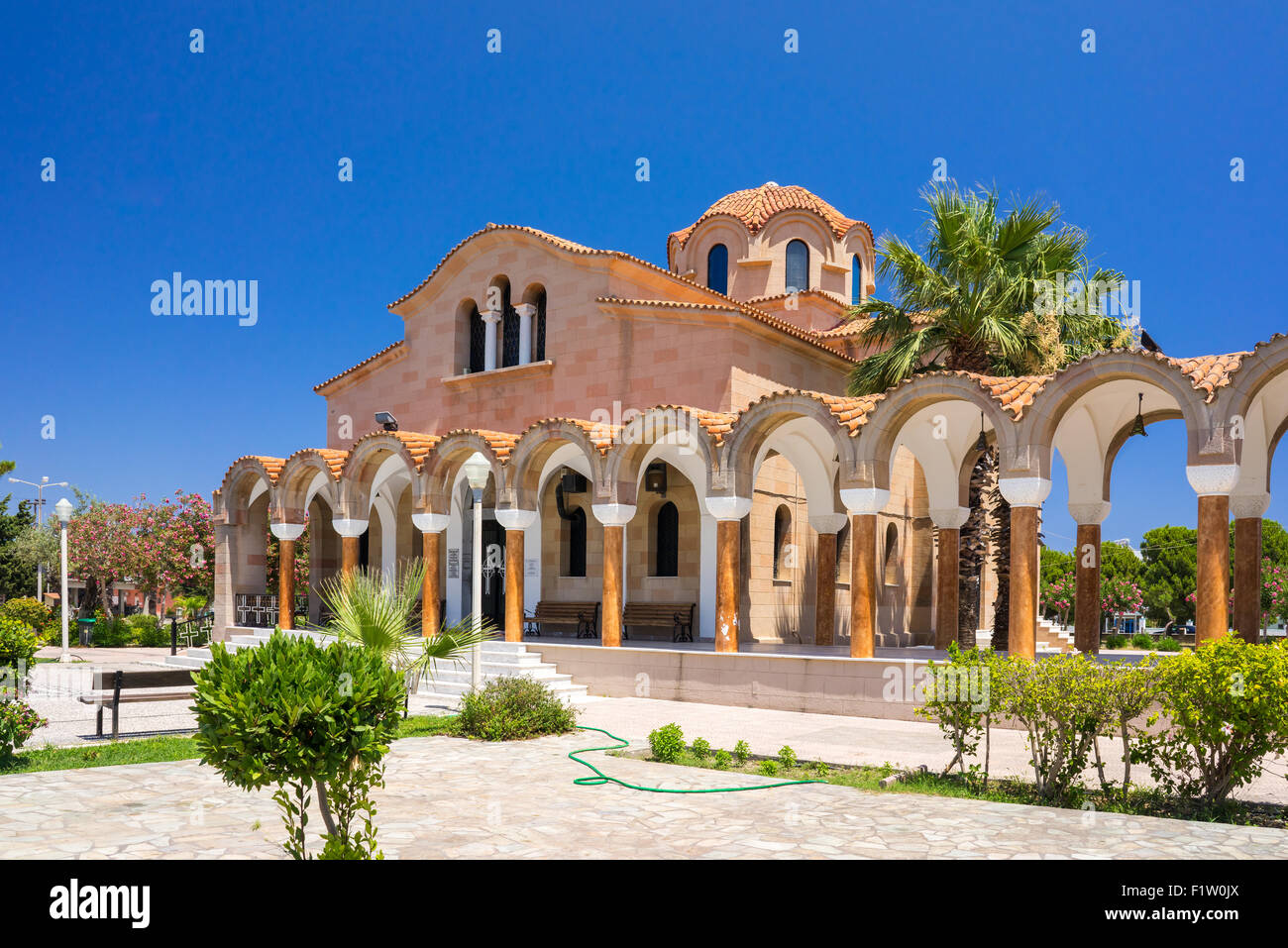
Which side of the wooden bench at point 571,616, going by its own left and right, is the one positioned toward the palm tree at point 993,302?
left

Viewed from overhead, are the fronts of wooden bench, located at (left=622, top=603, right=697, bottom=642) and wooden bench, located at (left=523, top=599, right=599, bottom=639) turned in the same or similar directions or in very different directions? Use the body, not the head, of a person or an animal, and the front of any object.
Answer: same or similar directions

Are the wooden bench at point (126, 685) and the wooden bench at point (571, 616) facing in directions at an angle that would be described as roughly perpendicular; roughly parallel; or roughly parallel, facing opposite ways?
roughly perpendicular

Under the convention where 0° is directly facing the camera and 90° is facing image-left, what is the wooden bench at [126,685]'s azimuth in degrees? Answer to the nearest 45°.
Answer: approximately 135°

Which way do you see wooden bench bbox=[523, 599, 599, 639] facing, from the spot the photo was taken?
facing the viewer and to the left of the viewer

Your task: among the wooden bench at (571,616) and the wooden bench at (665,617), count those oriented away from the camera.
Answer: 0

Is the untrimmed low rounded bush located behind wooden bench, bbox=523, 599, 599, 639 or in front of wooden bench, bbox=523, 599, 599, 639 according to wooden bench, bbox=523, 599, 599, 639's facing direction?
in front

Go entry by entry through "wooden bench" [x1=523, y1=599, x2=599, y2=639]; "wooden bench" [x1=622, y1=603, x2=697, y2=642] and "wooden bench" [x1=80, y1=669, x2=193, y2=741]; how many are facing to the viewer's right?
0
